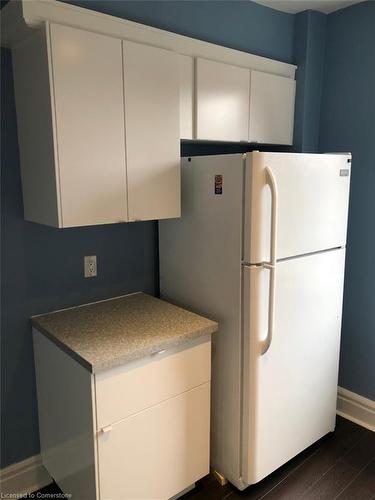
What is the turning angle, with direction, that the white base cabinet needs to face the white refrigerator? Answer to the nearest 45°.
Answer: approximately 45° to its left

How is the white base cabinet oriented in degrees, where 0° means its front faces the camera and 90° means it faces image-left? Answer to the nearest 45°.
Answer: approximately 315°

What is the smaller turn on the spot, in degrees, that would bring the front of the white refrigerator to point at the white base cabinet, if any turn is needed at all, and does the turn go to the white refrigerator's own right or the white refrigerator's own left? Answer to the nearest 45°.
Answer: approximately 90° to the white refrigerator's own right

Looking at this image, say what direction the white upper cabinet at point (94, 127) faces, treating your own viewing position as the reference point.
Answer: facing the viewer and to the right of the viewer
